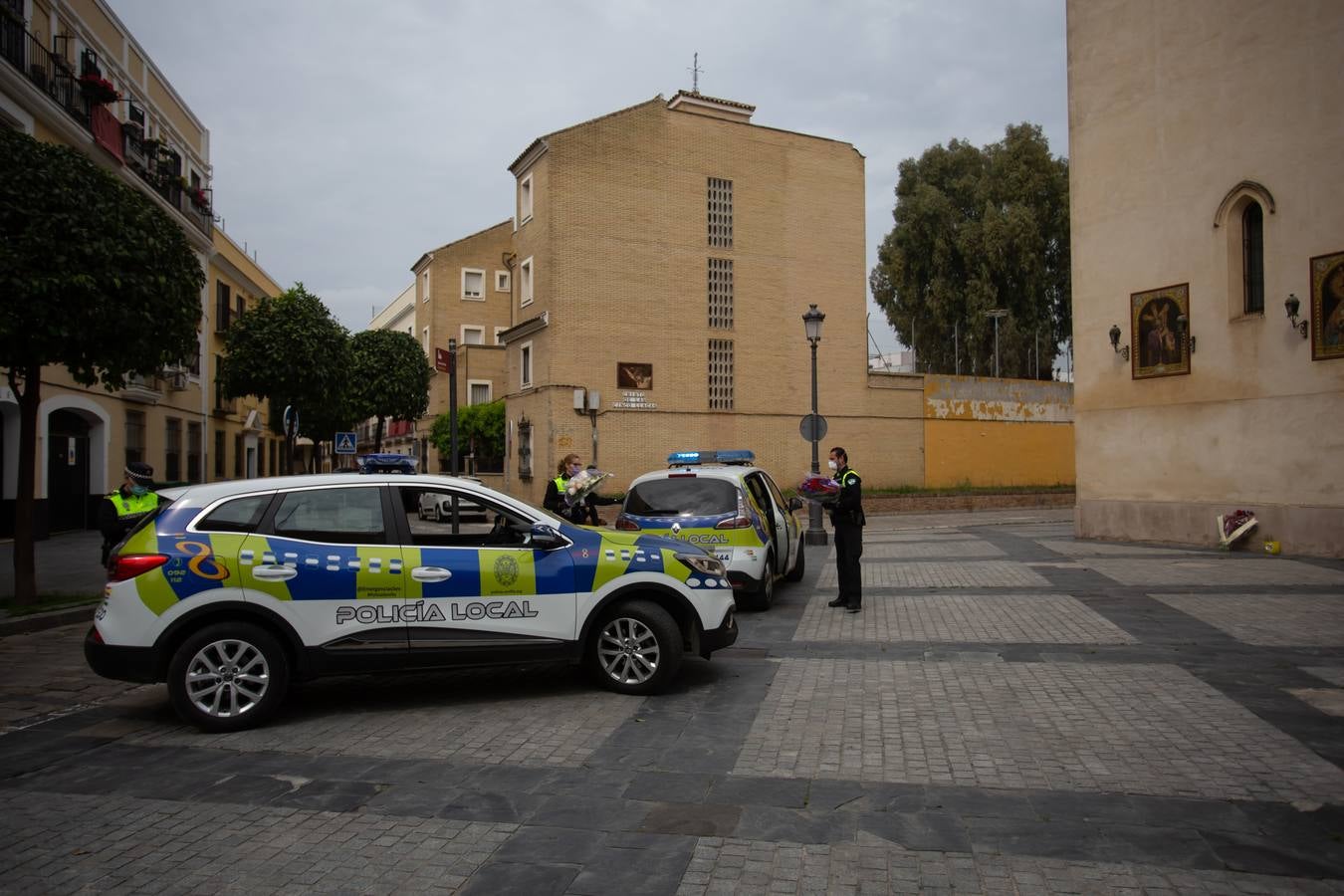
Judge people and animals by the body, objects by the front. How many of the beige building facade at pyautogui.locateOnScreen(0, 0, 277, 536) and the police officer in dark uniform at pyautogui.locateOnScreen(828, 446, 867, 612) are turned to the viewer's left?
1

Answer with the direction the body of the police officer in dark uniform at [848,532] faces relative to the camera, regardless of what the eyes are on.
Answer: to the viewer's left

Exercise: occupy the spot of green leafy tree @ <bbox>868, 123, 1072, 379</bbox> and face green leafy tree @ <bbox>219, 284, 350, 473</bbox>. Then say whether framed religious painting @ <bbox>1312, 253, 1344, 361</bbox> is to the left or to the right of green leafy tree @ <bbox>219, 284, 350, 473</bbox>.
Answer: left

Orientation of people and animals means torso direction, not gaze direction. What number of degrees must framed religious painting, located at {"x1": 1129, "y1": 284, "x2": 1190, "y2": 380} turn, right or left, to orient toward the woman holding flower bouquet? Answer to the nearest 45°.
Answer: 0° — it already faces them

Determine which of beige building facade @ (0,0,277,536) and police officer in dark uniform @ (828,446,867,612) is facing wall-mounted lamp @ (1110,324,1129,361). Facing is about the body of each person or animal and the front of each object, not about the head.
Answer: the beige building facade

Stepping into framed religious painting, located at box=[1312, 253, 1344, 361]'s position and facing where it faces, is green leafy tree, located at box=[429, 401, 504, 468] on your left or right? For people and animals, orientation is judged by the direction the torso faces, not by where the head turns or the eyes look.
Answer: on your right

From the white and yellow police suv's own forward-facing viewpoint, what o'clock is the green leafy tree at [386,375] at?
The green leafy tree is roughly at 9 o'clock from the white and yellow police suv.

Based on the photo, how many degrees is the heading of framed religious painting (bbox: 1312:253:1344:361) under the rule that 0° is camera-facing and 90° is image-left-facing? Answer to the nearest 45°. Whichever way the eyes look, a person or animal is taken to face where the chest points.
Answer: approximately 45°

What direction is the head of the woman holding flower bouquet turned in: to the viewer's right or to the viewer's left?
to the viewer's right

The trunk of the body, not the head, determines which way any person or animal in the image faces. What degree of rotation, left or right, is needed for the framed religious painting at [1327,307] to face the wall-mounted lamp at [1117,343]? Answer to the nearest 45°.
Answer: approximately 90° to its right

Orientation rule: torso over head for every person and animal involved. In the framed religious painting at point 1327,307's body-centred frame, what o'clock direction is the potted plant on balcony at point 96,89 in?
The potted plant on balcony is roughly at 1 o'clock from the framed religious painting.

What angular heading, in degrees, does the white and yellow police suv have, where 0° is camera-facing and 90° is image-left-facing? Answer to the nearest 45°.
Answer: approximately 270°
